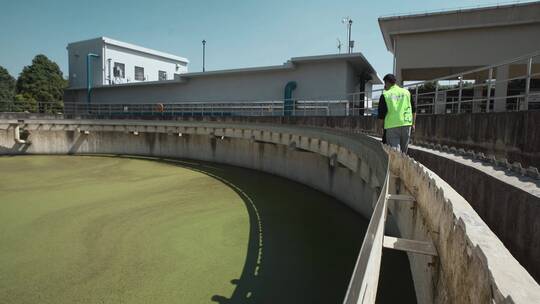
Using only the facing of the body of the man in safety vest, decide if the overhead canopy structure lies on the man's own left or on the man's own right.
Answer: on the man's own right

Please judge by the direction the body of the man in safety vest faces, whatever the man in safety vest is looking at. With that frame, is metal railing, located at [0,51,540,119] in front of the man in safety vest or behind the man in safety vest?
in front

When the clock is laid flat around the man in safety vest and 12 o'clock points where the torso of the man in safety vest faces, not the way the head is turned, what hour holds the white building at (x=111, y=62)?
The white building is roughly at 12 o'clock from the man in safety vest.

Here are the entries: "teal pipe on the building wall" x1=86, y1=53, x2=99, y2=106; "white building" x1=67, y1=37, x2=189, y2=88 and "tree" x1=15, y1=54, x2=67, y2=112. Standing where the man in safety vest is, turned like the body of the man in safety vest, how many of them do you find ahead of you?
3

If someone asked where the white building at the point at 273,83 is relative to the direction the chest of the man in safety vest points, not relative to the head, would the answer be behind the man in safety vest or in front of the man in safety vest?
in front

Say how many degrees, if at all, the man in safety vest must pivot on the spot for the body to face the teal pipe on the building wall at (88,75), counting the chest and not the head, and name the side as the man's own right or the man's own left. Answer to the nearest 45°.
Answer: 0° — they already face it

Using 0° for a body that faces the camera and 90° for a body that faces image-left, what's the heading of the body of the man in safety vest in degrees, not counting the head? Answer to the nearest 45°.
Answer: approximately 135°

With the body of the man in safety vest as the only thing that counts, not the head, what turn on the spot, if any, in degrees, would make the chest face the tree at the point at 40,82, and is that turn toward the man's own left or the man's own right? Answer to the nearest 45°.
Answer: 0° — they already face it
